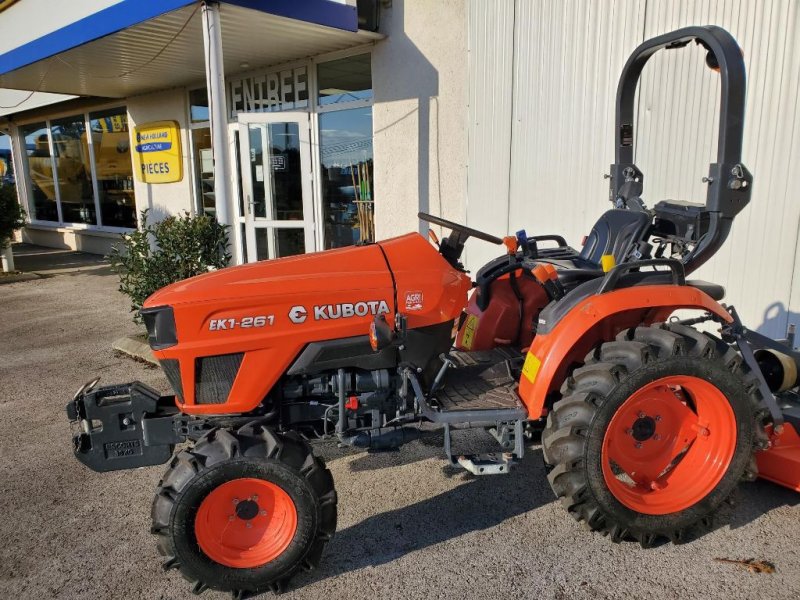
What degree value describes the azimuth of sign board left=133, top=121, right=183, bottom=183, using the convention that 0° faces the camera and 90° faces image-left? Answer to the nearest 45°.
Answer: approximately 45°

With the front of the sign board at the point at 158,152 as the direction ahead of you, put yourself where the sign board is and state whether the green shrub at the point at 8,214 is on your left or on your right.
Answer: on your right

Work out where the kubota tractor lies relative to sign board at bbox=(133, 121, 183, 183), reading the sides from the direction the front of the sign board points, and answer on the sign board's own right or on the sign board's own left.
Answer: on the sign board's own left

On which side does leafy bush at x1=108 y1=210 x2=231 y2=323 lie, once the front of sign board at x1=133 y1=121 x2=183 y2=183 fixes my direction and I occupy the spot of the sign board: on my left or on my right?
on my left
